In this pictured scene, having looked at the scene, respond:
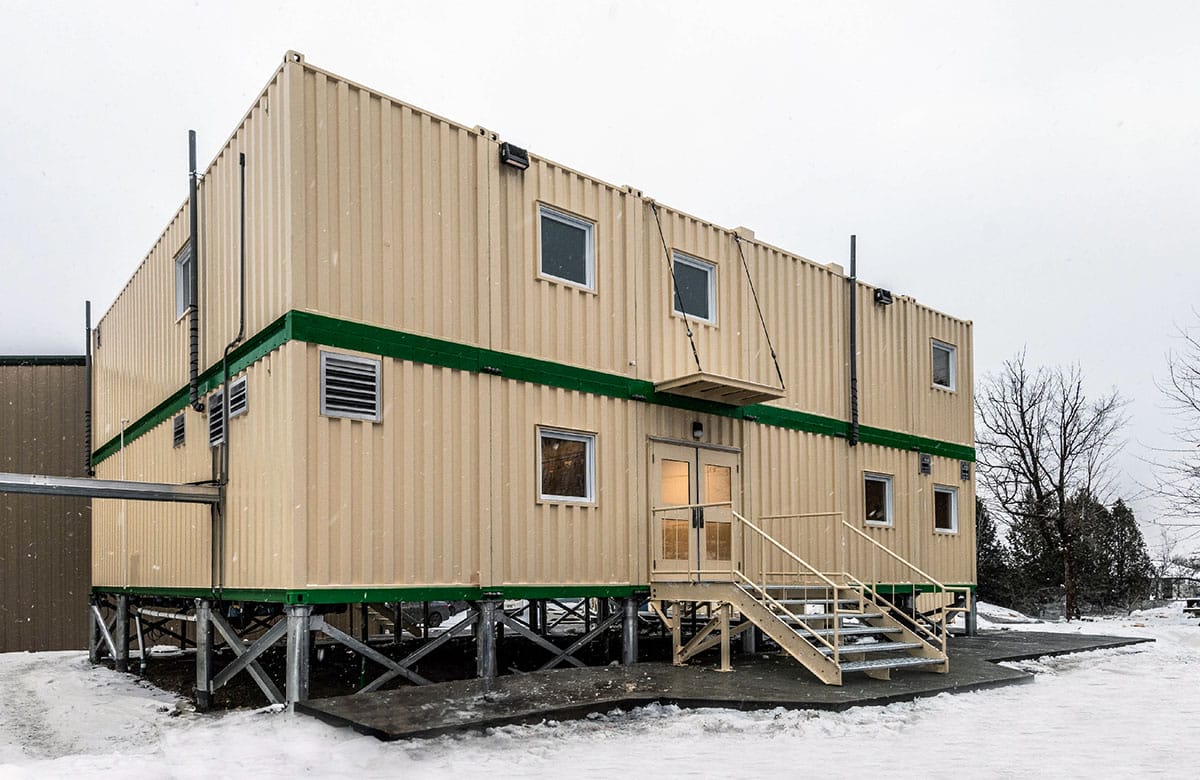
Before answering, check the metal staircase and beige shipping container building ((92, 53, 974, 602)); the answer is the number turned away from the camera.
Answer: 0

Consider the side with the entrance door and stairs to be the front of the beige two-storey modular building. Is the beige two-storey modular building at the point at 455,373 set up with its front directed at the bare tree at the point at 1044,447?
no

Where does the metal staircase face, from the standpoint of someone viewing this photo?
facing the viewer and to the right of the viewer

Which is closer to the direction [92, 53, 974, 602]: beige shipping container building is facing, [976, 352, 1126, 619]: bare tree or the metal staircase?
the metal staircase

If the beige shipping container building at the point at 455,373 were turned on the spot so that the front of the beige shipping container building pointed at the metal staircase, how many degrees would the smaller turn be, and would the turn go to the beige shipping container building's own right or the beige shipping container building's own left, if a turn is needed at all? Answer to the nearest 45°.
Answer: approximately 45° to the beige shipping container building's own left
